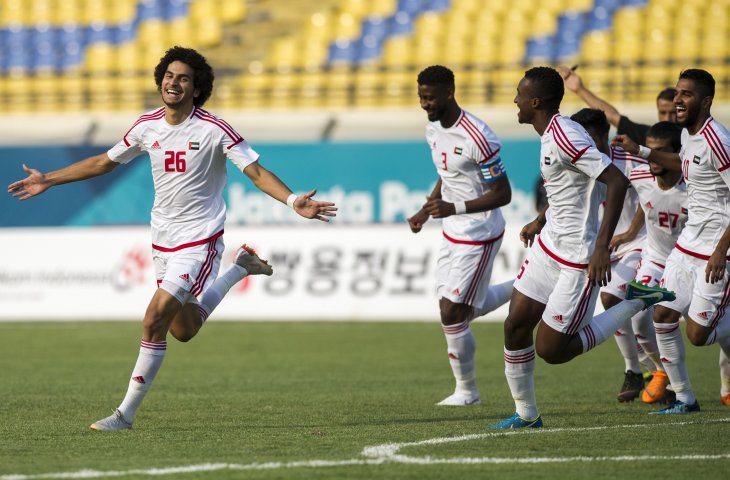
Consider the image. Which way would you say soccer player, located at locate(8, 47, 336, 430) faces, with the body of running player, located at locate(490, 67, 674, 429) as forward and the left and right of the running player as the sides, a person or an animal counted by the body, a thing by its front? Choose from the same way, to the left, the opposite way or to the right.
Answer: to the left

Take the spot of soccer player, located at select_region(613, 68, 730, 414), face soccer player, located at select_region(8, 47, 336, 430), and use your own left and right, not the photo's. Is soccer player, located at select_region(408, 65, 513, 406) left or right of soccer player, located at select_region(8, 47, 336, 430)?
right

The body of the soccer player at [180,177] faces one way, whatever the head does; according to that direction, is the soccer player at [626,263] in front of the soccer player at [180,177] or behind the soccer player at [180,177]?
behind

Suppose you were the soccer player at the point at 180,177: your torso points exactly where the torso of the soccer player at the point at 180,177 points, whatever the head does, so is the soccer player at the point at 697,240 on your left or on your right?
on your left

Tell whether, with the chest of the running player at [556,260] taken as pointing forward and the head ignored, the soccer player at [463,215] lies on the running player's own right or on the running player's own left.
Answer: on the running player's own right

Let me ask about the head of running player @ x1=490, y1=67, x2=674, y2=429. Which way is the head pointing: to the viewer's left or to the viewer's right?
to the viewer's left

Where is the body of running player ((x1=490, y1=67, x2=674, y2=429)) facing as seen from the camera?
to the viewer's left

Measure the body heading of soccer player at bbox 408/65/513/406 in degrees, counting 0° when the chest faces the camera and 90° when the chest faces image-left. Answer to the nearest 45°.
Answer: approximately 45°

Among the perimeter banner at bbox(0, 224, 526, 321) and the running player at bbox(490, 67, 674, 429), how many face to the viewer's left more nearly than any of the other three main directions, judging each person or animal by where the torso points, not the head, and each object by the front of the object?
1

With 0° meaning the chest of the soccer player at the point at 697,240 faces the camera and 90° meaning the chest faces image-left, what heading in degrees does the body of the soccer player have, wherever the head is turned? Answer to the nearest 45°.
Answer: approximately 45°
